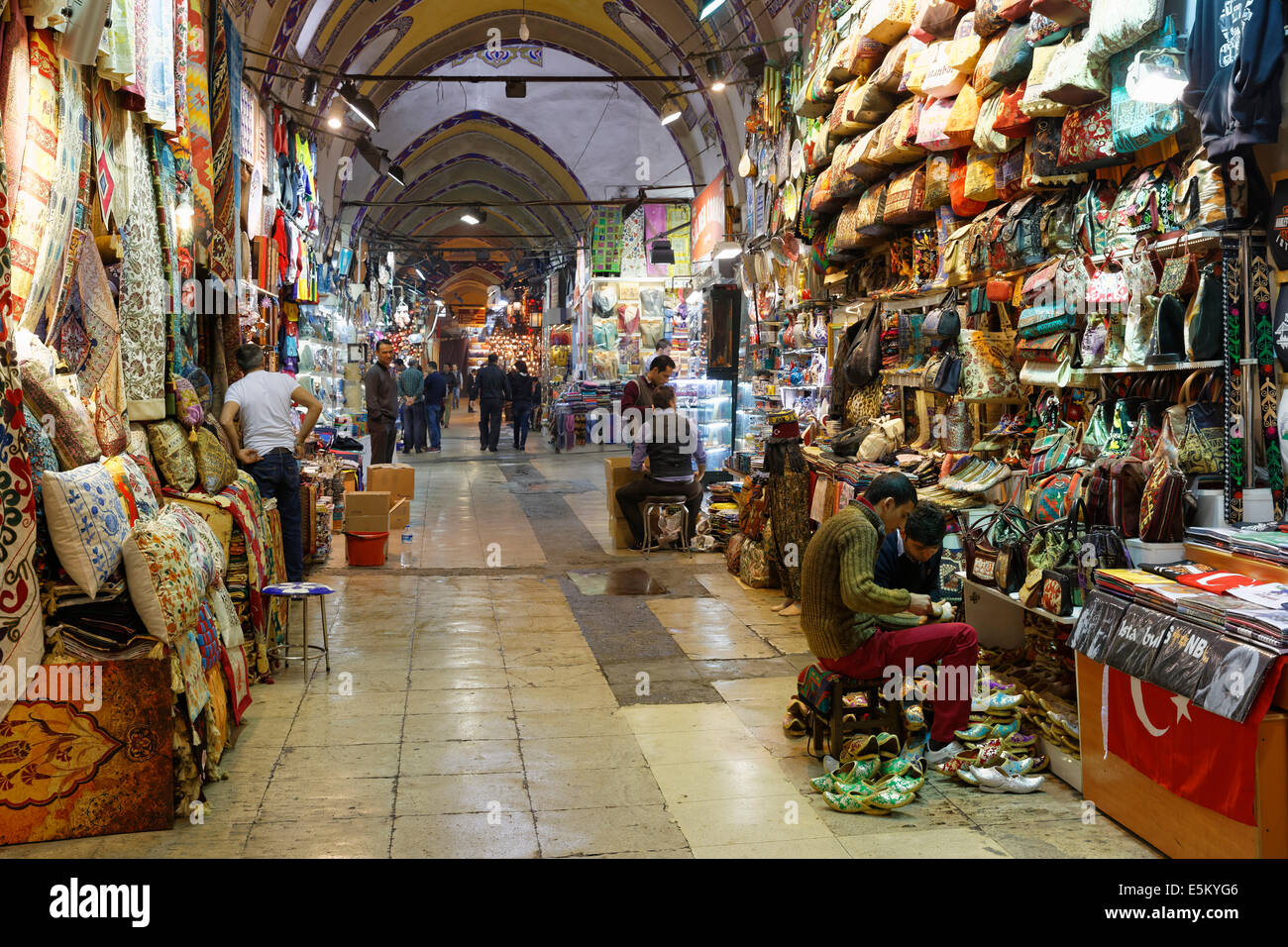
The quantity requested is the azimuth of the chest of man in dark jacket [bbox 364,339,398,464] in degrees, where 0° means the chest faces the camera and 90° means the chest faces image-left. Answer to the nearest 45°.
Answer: approximately 315°

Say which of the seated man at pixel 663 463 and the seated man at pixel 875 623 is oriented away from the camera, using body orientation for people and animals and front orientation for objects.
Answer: the seated man at pixel 663 463

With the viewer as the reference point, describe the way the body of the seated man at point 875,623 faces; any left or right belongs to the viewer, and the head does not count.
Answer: facing to the right of the viewer

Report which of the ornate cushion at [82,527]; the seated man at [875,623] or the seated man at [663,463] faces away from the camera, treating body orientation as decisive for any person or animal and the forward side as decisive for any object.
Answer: the seated man at [663,463]

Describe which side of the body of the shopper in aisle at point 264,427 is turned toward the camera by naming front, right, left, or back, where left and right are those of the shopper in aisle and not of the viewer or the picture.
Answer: back

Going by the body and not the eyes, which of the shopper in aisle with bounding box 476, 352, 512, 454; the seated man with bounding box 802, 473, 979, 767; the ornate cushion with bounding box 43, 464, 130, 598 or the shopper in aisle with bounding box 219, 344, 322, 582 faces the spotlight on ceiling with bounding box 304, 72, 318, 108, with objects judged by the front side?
the shopper in aisle with bounding box 219, 344, 322, 582

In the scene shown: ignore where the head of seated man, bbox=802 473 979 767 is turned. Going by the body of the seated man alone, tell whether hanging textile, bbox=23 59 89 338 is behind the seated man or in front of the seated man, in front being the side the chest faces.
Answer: behind

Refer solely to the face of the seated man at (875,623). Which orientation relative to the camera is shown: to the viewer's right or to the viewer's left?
to the viewer's right

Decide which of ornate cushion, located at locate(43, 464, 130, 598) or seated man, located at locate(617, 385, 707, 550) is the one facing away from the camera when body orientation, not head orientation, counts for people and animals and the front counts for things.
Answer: the seated man

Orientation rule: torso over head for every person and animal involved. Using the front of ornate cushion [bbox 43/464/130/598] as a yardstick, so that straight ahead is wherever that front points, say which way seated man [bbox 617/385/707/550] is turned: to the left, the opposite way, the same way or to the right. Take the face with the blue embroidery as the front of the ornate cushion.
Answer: to the left

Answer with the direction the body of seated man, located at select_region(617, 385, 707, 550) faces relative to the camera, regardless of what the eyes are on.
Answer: away from the camera

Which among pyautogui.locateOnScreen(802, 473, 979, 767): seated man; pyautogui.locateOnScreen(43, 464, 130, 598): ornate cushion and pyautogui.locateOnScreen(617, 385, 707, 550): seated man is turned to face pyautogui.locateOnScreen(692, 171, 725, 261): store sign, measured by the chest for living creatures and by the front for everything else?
pyautogui.locateOnScreen(617, 385, 707, 550): seated man

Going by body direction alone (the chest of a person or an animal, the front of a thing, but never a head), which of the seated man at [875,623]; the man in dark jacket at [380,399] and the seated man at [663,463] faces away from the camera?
the seated man at [663,463]

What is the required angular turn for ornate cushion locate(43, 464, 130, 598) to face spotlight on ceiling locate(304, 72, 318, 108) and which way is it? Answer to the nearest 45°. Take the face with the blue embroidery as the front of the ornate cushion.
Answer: approximately 135° to its left

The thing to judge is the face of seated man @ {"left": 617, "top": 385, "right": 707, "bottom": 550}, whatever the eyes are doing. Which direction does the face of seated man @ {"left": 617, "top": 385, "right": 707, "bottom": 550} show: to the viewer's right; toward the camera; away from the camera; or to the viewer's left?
away from the camera
